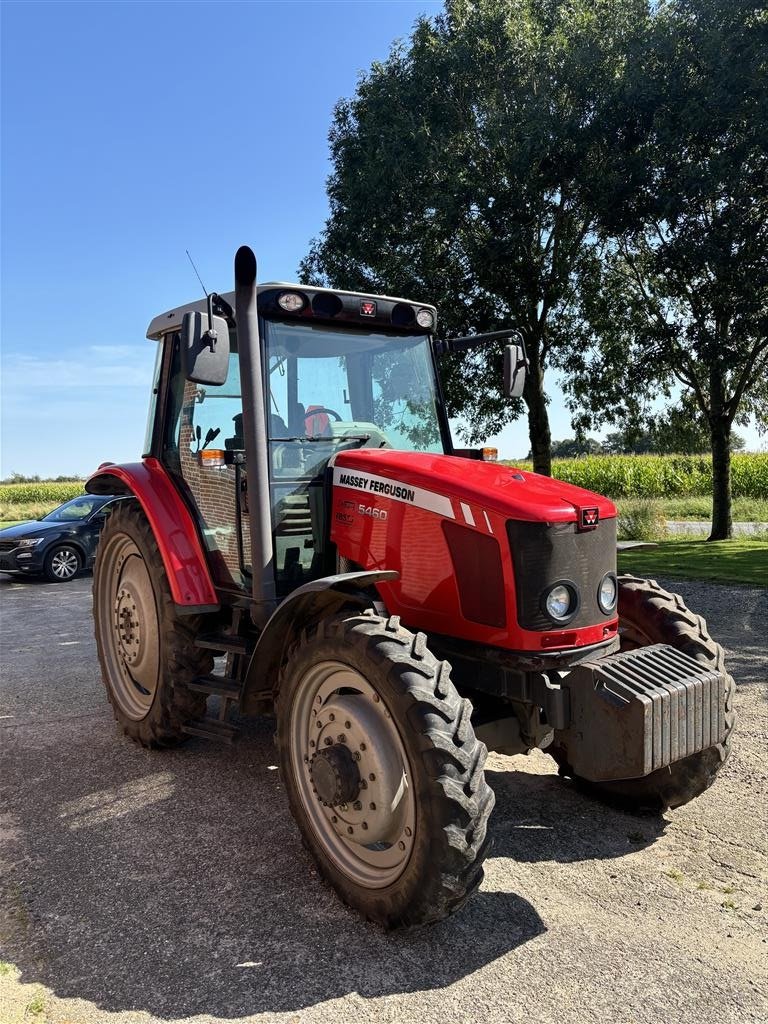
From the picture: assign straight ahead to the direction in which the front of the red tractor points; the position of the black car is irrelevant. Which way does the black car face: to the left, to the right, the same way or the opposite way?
to the right

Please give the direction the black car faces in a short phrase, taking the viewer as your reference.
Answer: facing the viewer and to the left of the viewer

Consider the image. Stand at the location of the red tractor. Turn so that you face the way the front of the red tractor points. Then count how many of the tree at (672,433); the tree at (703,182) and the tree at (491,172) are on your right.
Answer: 0

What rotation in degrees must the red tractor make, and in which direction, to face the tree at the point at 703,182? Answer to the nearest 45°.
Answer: approximately 90° to its left

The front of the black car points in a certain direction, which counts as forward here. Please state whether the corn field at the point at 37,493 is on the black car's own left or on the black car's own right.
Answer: on the black car's own right

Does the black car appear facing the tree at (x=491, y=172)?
no

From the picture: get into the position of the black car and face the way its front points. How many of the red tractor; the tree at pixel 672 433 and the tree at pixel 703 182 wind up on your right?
0

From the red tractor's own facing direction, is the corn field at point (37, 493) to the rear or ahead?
to the rear

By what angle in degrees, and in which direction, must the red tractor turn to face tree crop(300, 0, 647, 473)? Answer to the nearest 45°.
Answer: approximately 135° to its left

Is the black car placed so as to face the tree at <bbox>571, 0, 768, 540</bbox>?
no

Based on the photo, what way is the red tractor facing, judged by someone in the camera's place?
facing the viewer and to the right of the viewer

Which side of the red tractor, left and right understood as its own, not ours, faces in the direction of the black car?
back

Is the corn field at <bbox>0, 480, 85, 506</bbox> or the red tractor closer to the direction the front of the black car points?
the red tractor
